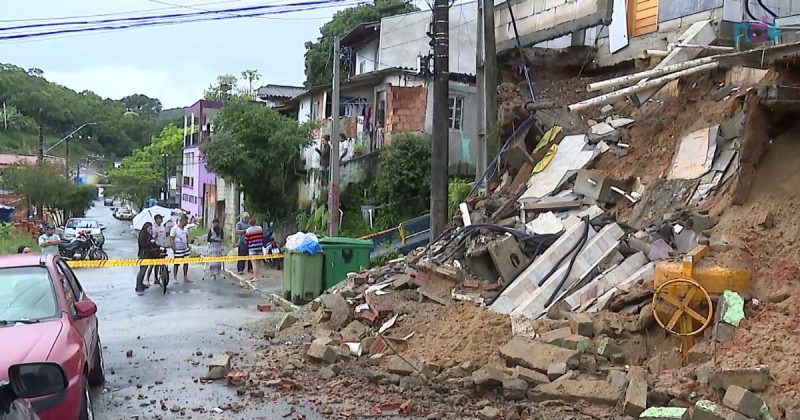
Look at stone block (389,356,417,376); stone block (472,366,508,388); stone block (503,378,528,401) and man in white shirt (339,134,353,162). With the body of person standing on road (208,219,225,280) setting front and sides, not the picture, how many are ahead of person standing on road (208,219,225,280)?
3

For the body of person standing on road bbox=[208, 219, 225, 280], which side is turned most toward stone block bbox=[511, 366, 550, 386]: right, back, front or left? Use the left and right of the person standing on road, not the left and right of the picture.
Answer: front

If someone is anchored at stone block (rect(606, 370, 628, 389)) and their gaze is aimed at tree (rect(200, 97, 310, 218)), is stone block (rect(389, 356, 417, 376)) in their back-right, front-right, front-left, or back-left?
front-left

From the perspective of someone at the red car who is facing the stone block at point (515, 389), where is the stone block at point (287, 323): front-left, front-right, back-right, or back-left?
front-left

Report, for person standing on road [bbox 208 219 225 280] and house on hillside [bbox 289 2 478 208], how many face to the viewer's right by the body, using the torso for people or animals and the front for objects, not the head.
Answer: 0

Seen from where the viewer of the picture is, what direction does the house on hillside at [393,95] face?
facing the viewer and to the left of the viewer

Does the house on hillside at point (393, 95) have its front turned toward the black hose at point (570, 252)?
no

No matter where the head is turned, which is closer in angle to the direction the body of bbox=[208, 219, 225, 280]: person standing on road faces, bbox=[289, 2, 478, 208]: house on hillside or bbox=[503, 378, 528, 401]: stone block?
the stone block

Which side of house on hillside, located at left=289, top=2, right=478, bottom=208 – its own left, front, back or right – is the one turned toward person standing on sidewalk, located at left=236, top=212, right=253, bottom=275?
front

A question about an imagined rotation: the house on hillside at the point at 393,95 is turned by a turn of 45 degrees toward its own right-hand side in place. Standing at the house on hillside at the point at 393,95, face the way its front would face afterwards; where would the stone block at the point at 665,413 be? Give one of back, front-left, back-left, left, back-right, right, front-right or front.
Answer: left

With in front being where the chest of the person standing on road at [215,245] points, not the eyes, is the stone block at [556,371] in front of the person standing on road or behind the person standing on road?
in front

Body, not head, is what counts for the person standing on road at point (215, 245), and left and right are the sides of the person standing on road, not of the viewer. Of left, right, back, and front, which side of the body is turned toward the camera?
front
